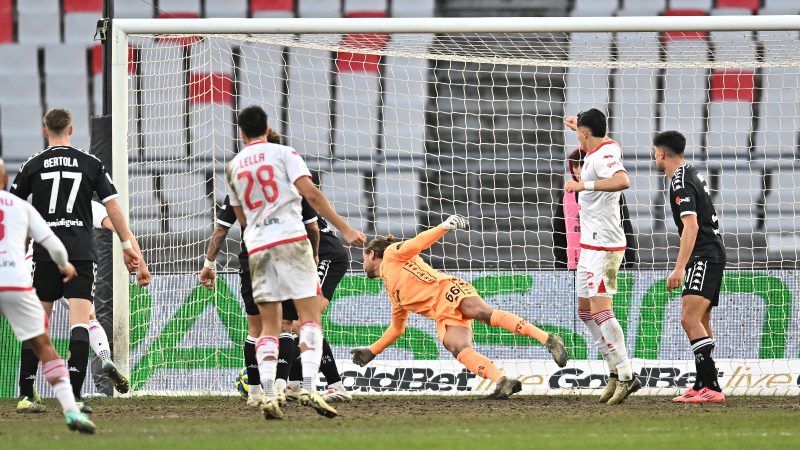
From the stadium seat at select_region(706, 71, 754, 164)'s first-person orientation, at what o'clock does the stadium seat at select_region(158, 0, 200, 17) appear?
the stadium seat at select_region(158, 0, 200, 17) is roughly at 3 o'clock from the stadium seat at select_region(706, 71, 754, 164).

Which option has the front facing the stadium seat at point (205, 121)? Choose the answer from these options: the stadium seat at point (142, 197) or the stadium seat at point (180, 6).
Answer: the stadium seat at point (180, 6)

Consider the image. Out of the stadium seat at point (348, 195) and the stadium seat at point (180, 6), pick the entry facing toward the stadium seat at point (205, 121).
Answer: the stadium seat at point (180, 6)

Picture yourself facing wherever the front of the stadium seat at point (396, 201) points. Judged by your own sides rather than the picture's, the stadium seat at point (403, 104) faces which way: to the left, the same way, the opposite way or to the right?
the same way

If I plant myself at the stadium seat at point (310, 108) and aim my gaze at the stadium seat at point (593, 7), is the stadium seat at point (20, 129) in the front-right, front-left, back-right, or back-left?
back-left

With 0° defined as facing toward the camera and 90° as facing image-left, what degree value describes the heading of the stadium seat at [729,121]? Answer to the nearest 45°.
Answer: approximately 0°

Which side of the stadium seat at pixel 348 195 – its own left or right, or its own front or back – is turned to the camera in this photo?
front

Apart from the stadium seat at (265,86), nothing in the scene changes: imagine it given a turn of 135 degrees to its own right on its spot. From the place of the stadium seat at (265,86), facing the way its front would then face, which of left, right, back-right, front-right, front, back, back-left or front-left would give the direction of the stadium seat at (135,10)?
front

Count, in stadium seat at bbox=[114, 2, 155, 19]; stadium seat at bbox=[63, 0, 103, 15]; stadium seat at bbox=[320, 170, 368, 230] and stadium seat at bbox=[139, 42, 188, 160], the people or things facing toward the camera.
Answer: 4

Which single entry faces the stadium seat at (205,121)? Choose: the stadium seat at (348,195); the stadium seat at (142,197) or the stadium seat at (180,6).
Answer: the stadium seat at (180,6)

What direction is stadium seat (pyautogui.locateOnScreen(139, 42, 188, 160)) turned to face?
toward the camera

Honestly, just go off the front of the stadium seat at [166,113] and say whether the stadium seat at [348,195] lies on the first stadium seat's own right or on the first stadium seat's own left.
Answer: on the first stadium seat's own left

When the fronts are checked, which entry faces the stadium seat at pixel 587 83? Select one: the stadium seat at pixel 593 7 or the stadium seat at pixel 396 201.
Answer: the stadium seat at pixel 593 7

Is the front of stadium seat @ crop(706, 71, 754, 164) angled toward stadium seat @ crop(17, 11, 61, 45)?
no

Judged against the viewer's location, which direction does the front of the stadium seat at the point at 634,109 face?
facing the viewer

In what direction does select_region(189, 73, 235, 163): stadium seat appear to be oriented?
toward the camera

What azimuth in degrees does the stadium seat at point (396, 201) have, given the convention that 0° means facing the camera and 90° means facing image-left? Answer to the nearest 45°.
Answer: approximately 0°
